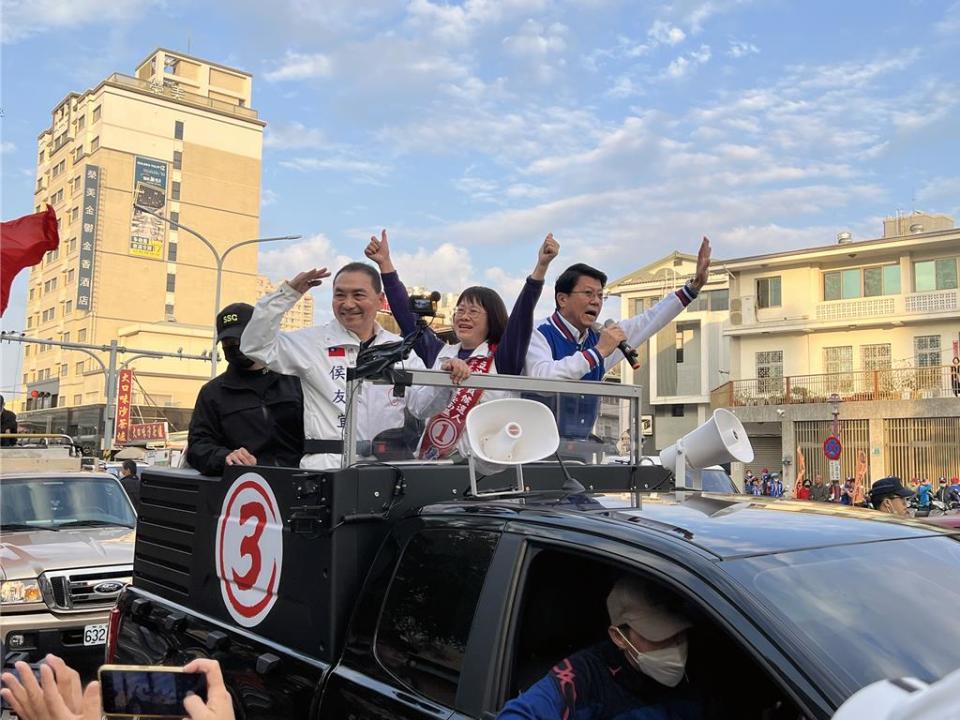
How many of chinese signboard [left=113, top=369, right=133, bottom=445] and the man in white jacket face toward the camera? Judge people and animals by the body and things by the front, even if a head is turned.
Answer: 2

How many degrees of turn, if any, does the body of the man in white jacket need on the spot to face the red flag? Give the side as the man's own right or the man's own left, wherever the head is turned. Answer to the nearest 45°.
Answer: approximately 135° to the man's own right

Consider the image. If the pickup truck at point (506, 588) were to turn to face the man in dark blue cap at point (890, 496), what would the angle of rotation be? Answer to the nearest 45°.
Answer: approximately 90° to its left

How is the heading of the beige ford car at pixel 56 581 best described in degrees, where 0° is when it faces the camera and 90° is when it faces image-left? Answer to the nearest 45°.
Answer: approximately 315°

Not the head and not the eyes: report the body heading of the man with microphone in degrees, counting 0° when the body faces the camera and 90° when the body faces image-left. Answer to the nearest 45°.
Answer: approximately 315°

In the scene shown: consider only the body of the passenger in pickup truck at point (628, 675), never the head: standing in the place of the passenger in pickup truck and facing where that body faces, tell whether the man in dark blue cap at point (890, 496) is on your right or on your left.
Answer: on your left

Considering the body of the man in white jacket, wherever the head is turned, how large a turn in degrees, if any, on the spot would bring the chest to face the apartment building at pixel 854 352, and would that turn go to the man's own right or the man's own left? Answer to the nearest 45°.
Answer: approximately 135° to the man's own left

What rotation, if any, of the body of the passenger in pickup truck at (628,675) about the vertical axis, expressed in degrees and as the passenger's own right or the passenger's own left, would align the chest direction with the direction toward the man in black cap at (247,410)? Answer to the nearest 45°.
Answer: approximately 180°
